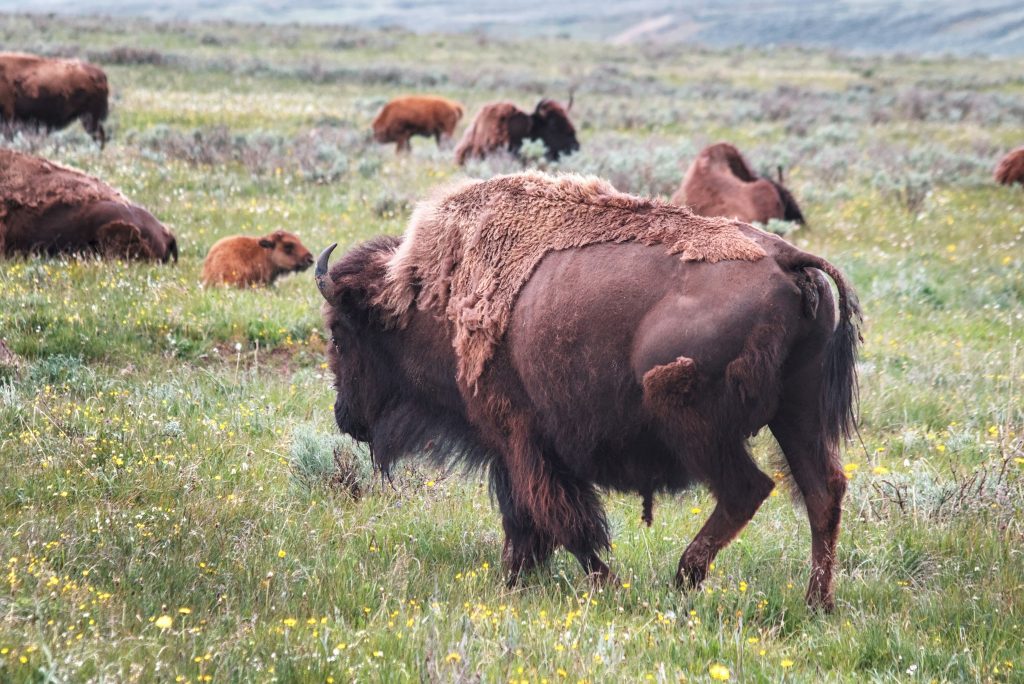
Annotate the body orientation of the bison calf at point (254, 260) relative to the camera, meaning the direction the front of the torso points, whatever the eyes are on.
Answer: to the viewer's right

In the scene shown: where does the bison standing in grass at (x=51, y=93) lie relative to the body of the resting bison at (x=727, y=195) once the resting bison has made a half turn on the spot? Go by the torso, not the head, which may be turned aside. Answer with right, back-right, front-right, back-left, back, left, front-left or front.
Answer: front

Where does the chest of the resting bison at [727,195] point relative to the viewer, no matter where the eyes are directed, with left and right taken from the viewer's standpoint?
facing to the right of the viewer

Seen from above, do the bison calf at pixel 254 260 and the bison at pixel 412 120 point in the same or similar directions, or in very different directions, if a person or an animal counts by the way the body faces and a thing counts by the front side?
very different directions

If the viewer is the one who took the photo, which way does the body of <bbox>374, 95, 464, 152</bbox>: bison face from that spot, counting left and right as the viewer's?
facing to the left of the viewer

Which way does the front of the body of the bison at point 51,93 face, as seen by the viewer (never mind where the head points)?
to the viewer's left

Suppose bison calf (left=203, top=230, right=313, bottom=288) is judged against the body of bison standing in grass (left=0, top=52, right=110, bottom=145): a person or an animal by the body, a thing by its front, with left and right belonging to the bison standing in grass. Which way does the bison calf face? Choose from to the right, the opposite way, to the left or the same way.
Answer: the opposite way

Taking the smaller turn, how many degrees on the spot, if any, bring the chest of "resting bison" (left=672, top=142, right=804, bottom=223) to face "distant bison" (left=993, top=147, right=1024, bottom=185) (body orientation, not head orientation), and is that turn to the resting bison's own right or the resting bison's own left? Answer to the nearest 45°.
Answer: approximately 45° to the resting bison's own left

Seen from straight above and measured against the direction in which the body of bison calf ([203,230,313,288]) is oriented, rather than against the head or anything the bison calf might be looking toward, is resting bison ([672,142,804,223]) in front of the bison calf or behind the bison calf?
in front
